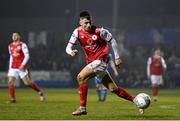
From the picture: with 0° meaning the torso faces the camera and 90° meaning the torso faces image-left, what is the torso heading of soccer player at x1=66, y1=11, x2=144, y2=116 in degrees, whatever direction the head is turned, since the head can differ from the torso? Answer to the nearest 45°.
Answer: approximately 45°

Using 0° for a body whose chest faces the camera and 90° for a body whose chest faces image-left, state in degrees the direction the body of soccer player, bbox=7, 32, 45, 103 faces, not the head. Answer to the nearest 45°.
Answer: approximately 45°

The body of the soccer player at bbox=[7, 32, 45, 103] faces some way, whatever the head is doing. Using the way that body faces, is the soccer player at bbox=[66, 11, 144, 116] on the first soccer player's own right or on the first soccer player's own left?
on the first soccer player's own left

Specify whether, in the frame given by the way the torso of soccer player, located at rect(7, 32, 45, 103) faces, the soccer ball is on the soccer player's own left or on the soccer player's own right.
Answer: on the soccer player's own left

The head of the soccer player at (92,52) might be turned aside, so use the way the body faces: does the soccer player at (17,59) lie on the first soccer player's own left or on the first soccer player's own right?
on the first soccer player's own right
